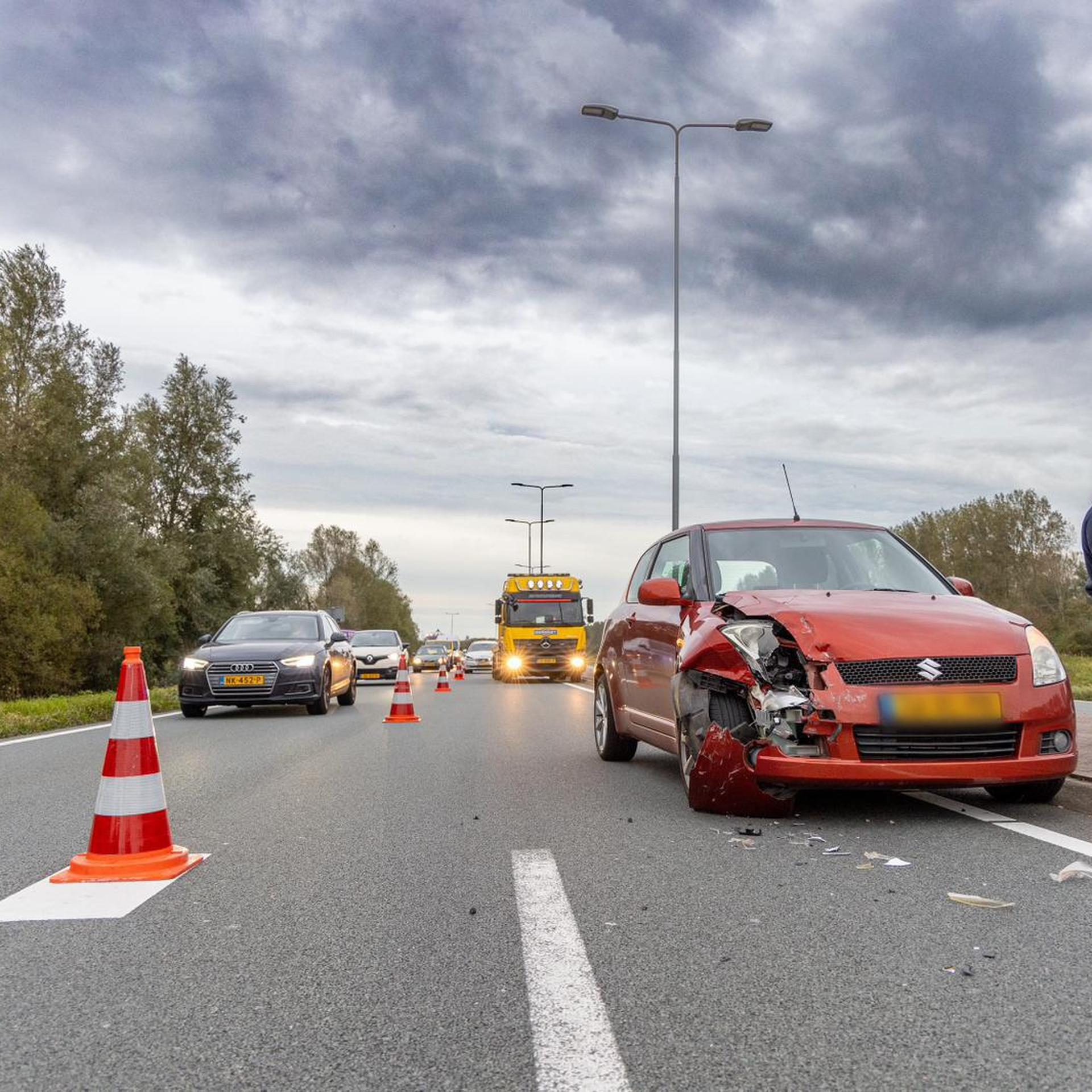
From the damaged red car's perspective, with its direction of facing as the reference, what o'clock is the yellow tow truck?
The yellow tow truck is roughly at 7 o'clock from the damaged red car.

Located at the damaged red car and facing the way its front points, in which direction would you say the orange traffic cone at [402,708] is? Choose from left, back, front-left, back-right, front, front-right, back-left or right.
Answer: back

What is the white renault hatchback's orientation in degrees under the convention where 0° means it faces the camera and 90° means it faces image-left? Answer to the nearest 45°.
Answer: approximately 0°

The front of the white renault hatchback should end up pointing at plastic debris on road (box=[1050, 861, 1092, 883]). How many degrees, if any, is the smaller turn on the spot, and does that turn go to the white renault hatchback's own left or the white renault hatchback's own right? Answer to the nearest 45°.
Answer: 0° — it already faces it

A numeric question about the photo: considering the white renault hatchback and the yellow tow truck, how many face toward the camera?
2

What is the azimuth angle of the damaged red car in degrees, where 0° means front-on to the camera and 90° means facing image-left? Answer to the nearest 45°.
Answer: approximately 315°

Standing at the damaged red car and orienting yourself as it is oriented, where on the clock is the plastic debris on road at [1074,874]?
The plastic debris on road is roughly at 12 o'clock from the damaged red car.

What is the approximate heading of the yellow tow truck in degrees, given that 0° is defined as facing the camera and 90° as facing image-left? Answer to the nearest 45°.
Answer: approximately 0°

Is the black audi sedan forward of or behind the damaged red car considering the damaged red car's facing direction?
behind

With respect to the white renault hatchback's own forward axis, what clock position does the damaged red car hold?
The damaged red car is roughly at 12 o'clock from the white renault hatchback.

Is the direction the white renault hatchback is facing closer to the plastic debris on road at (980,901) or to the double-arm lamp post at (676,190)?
the plastic debris on road

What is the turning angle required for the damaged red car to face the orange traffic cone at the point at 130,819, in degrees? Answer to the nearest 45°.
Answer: approximately 90° to its right

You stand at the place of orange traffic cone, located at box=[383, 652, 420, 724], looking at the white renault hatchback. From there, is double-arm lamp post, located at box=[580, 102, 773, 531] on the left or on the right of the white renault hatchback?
right
